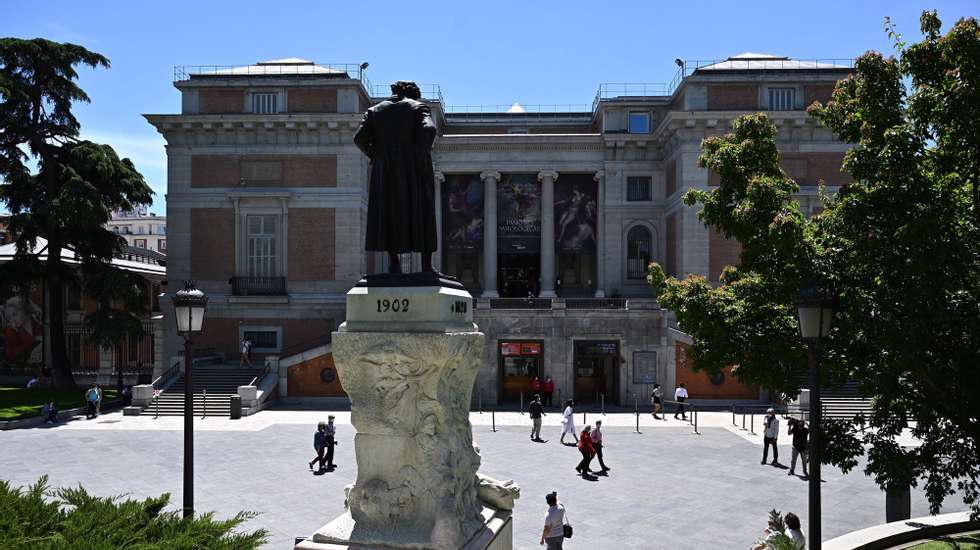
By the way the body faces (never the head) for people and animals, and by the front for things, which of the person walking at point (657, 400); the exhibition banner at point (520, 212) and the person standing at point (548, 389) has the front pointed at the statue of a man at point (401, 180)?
the exhibition banner

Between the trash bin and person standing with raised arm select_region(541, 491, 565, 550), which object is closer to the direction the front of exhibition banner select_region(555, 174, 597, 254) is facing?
the person standing with raised arm

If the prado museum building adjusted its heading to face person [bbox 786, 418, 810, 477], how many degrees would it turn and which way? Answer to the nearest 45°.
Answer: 0° — it already faces them

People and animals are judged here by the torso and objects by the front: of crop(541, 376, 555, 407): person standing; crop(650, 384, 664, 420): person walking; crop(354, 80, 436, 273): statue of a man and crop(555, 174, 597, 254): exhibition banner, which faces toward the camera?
the exhibition banner

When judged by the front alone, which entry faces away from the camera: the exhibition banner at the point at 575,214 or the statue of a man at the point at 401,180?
the statue of a man

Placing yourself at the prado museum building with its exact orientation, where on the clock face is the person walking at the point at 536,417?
The person walking is roughly at 12 o'clock from the prado museum building.

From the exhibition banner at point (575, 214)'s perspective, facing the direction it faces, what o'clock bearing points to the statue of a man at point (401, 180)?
The statue of a man is roughly at 12 o'clock from the exhibition banner.

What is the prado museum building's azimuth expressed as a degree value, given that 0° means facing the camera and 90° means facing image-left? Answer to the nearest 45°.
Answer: approximately 0°

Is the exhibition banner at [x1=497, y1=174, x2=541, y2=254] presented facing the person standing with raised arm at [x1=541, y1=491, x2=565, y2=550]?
yes

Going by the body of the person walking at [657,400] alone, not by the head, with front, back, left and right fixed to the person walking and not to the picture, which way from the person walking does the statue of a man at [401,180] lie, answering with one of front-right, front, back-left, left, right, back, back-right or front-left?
right

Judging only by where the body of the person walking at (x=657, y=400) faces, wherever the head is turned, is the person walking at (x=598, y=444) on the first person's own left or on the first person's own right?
on the first person's own right
